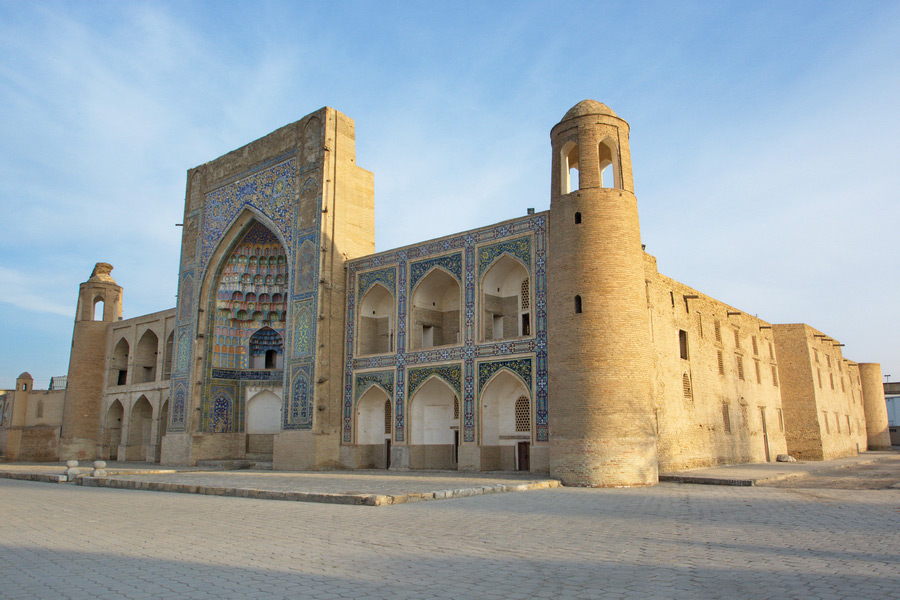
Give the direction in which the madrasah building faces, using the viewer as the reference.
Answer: facing the viewer and to the left of the viewer
